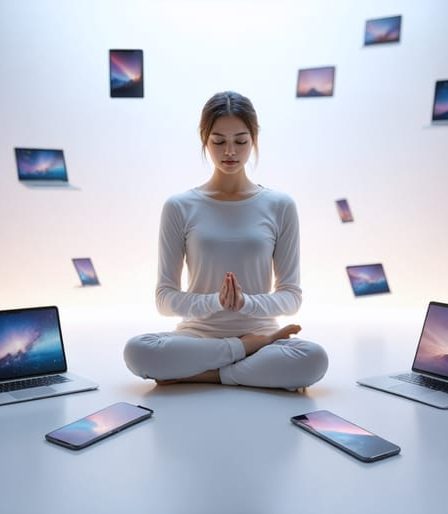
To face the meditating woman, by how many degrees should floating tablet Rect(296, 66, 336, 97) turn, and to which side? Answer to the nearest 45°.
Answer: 0° — it already faces them

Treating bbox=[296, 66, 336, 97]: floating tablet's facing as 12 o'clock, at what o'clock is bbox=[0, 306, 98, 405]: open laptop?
The open laptop is roughly at 1 o'clock from the floating tablet.

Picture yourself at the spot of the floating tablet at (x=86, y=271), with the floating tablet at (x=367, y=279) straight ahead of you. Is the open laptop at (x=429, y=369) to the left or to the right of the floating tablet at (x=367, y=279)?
right

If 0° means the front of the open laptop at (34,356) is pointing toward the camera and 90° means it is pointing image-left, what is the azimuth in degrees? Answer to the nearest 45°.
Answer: approximately 315°

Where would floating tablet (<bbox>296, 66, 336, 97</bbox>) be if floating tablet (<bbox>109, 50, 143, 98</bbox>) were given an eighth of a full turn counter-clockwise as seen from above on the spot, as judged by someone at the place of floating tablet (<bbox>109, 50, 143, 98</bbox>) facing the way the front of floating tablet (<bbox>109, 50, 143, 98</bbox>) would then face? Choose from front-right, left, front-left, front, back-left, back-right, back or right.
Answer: front-left

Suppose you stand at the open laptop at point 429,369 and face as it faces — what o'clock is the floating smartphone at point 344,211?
The floating smartphone is roughly at 4 o'clock from the open laptop.

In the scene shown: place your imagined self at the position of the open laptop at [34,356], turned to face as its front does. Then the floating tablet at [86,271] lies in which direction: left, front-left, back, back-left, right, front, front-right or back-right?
back-left

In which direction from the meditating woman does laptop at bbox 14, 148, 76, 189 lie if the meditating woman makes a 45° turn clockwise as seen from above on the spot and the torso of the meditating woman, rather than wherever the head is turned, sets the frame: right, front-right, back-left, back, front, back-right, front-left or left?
right

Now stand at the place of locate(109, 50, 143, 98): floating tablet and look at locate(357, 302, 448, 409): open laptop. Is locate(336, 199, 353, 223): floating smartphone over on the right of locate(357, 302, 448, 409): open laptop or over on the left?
left
